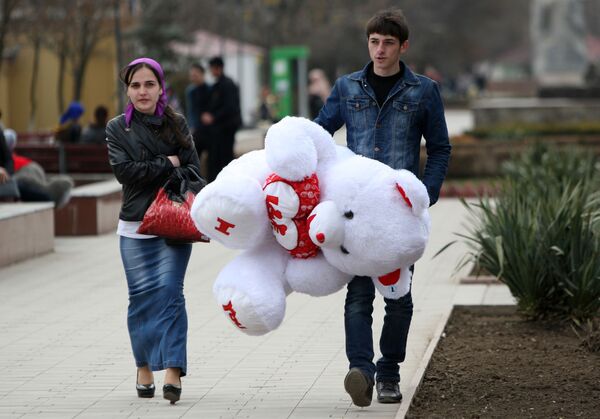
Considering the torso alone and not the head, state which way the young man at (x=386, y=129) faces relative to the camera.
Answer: toward the camera

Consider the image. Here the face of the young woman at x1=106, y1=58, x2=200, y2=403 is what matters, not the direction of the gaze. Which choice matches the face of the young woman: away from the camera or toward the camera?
toward the camera

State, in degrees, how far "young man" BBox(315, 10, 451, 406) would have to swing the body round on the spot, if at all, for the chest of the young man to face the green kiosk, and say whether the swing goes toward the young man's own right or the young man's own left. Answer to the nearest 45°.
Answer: approximately 180°

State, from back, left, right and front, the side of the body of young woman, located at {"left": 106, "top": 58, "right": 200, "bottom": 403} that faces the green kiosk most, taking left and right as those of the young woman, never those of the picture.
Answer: back

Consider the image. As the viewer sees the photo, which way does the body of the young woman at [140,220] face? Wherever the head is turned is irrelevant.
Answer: toward the camera

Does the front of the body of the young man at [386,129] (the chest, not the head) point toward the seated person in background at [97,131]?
no

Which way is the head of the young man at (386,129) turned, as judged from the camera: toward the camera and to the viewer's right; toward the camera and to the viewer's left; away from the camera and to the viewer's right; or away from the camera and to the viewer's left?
toward the camera and to the viewer's left

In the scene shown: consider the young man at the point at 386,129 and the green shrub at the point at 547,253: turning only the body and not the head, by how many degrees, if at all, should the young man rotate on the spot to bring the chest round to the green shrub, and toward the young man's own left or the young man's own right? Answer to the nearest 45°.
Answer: approximately 135° to the young man's own left

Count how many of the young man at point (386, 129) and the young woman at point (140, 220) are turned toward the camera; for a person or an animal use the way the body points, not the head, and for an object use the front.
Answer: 2

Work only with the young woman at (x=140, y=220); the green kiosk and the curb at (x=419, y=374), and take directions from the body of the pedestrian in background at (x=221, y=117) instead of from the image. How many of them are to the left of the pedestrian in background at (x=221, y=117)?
2

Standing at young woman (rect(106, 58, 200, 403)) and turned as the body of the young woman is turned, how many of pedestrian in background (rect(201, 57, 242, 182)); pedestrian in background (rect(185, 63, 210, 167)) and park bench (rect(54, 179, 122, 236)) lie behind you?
3

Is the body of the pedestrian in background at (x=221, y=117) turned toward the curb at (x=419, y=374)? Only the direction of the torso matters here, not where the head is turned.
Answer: no
